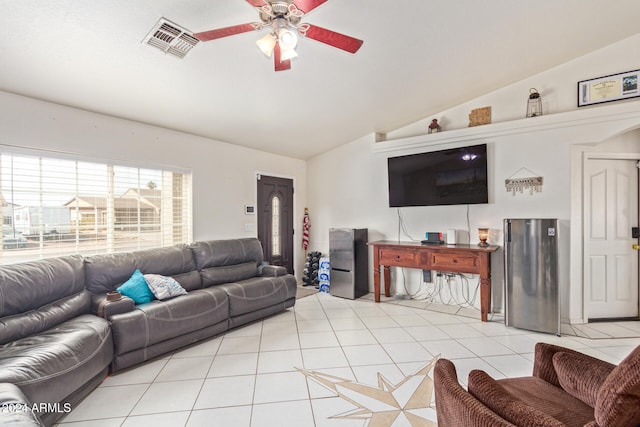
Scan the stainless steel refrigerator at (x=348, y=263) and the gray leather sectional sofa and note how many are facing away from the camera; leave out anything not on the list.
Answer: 0

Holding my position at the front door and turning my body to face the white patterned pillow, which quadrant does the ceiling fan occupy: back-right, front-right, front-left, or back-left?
front-left

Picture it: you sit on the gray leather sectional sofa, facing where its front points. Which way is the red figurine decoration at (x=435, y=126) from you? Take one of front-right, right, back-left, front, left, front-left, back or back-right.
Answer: front-left

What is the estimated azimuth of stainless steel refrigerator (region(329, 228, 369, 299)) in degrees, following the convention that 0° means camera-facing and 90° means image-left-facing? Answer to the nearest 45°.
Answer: approximately 45°

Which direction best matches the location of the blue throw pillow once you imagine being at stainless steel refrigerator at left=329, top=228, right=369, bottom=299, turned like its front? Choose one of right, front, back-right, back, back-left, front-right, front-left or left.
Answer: front

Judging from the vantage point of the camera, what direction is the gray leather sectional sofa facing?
facing the viewer and to the right of the viewer

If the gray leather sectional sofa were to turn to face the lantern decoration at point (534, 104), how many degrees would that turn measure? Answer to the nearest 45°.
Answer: approximately 45° to its left

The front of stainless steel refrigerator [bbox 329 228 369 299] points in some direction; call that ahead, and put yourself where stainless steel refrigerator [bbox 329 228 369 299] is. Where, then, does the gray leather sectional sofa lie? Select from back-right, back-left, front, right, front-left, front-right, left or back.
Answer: front

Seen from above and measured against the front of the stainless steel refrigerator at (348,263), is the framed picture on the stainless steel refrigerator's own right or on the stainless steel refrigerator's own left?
on the stainless steel refrigerator's own left

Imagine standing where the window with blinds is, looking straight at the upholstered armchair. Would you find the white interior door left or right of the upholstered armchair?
left

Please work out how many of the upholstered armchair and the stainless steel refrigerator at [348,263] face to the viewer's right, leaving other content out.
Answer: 0

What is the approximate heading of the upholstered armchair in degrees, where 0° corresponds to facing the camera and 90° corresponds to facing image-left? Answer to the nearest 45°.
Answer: approximately 135°

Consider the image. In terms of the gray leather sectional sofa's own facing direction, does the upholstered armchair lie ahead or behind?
ahead

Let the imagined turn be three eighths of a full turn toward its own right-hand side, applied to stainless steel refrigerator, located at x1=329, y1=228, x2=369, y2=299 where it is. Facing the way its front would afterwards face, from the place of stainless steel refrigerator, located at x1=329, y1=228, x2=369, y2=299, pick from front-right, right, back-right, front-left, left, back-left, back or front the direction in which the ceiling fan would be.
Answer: back
